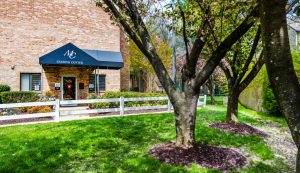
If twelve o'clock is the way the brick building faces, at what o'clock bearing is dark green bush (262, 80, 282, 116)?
The dark green bush is roughly at 10 o'clock from the brick building.

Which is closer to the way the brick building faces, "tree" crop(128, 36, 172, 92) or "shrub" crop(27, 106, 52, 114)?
the shrub

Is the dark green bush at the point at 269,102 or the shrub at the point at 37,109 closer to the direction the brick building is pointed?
the shrub

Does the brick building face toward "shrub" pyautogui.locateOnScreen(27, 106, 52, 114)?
yes

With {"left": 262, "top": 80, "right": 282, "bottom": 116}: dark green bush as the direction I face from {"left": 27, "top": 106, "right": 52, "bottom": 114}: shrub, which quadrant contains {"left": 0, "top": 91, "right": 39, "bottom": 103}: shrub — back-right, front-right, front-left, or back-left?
back-left

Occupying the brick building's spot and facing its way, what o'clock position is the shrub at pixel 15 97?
The shrub is roughly at 1 o'clock from the brick building.

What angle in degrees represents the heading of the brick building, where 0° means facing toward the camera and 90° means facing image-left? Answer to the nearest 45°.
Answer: approximately 0°
